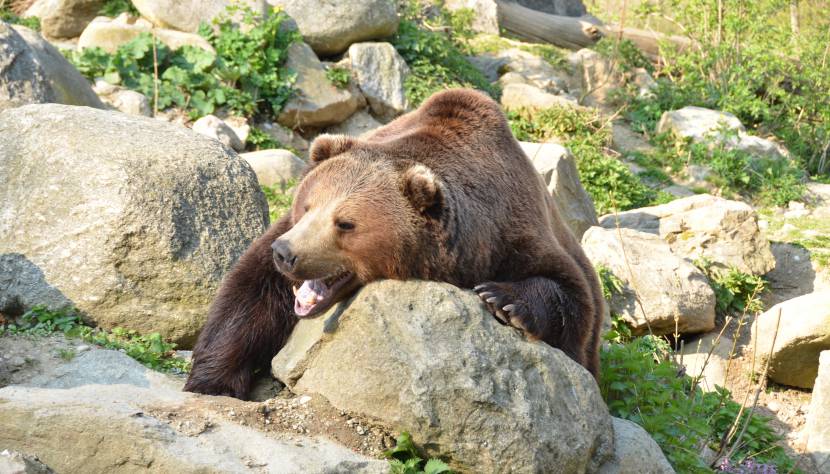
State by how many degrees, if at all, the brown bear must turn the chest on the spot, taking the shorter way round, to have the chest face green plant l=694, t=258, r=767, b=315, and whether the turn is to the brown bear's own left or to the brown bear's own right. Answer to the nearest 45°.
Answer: approximately 180°

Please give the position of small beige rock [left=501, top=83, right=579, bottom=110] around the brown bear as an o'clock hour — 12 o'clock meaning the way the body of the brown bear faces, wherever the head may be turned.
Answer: The small beige rock is roughly at 5 o'clock from the brown bear.

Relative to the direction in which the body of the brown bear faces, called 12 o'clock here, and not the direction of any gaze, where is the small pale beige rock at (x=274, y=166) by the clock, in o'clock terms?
The small pale beige rock is roughly at 4 o'clock from the brown bear.

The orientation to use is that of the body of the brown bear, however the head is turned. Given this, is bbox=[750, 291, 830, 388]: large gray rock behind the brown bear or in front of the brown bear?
behind

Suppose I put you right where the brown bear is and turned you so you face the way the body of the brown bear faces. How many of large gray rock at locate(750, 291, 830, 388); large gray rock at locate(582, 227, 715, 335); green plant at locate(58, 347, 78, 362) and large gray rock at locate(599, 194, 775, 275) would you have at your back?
3

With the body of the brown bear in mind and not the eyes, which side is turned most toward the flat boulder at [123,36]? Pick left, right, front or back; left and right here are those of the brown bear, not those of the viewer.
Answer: right

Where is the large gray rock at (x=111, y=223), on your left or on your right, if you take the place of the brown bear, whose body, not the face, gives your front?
on your right

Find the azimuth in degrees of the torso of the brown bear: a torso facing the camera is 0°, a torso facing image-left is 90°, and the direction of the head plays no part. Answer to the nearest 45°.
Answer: approximately 45°

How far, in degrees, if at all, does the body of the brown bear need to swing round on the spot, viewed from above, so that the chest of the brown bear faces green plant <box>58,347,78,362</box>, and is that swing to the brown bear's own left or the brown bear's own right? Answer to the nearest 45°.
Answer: approximately 45° to the brown bear's own right

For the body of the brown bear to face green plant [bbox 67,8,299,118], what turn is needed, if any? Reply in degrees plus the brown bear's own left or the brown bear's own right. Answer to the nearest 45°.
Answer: approximately 135° to the brown bear's own right

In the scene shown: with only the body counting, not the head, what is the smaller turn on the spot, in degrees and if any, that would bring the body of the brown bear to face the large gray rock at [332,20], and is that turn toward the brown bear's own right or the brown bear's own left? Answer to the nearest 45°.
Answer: approximately 135° to the brown bear's own right

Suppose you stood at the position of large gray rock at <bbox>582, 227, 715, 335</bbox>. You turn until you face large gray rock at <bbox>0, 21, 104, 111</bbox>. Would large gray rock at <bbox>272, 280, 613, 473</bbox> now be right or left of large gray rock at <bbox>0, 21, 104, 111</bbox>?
left

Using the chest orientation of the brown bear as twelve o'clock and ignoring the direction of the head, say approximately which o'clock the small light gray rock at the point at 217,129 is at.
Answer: The small light gray rock is roughly at 4 o'clock from the brown bear.

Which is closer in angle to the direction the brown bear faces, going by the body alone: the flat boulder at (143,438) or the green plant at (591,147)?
the flat boulder

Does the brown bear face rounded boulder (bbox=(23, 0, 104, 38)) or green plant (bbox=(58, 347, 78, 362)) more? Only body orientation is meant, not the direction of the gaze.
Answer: the green plant
